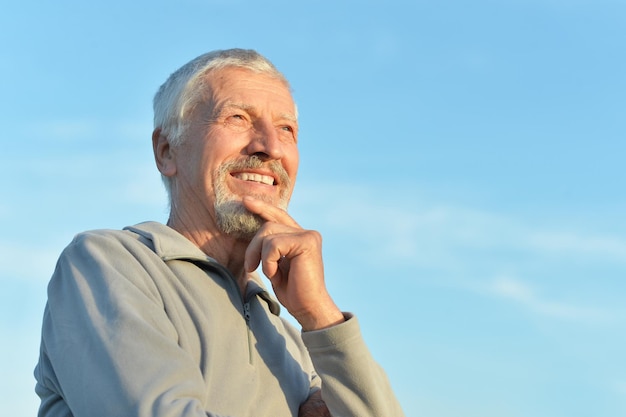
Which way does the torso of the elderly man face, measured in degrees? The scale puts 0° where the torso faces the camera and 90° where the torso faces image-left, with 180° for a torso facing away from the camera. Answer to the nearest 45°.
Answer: approximately 315°

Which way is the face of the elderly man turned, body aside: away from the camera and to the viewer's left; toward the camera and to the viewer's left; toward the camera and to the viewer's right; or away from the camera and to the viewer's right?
toward the camera and to the viewer's right
